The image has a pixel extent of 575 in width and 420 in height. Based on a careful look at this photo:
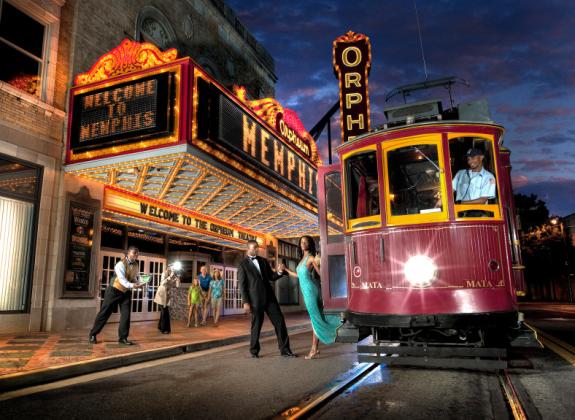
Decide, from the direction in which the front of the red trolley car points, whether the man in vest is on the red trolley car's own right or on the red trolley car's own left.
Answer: on the red trolley car's own right

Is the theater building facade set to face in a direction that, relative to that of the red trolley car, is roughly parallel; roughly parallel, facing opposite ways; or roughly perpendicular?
roughly perpendicular

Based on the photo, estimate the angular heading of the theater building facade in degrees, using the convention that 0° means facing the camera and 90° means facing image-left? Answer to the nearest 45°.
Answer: approximately 315°

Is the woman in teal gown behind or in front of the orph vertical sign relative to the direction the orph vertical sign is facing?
in front

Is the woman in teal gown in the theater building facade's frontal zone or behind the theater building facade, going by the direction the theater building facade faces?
frontal zone

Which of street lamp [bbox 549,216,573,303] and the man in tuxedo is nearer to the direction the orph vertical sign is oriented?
the man in tuxedo

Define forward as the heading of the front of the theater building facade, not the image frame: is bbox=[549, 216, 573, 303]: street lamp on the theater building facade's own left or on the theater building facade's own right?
on the theater building facade's own left

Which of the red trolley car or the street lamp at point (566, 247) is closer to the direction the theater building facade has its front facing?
the red trolley car

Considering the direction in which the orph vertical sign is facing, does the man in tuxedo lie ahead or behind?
ahead

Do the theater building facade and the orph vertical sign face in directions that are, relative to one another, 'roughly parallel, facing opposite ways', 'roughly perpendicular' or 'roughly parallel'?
roughly perpendicular

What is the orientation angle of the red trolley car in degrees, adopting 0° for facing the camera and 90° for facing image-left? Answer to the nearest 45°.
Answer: approximately 0°

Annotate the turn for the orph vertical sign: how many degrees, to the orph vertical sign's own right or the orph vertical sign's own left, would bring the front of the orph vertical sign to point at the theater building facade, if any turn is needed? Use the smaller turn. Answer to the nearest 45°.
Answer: approximately 45° to the orph vertical sign's own right

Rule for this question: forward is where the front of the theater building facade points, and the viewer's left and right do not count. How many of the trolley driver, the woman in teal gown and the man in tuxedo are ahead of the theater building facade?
3

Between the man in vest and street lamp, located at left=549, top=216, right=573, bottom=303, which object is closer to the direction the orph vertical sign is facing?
the man in vest

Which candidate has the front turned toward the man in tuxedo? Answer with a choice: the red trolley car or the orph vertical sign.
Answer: the orph vertical sign

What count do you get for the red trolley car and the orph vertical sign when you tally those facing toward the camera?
2

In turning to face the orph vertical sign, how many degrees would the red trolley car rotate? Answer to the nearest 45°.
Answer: approximately 180°
